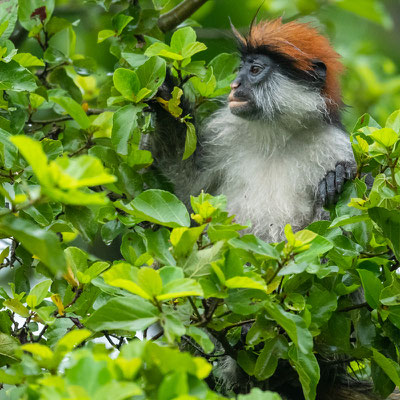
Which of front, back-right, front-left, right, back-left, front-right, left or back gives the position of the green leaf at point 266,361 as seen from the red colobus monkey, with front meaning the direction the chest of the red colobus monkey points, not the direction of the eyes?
front-left

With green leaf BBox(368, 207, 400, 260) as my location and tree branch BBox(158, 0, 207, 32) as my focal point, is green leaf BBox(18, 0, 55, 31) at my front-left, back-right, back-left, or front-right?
front-left

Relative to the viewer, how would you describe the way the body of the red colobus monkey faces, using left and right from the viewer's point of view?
facing the viewer and to the left of the viewer

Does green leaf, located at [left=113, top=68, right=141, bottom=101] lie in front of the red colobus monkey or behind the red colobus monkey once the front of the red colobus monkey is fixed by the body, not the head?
in front

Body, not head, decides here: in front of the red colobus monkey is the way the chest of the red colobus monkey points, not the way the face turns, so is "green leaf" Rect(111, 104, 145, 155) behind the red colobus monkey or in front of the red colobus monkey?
in front
